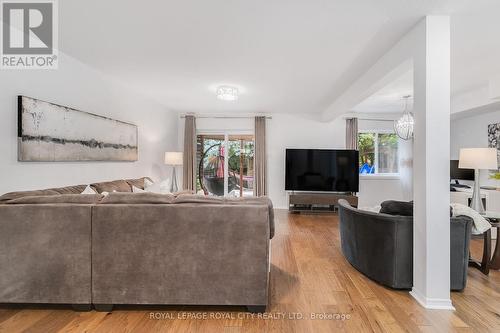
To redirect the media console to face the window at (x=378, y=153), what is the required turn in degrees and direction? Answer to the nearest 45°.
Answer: approximately 135° to its left

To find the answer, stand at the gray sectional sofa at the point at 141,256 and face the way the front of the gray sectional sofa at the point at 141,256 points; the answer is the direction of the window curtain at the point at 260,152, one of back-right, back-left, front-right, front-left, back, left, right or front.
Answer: front-right

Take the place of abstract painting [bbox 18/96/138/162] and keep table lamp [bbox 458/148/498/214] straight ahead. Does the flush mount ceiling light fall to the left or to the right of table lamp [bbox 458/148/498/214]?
left

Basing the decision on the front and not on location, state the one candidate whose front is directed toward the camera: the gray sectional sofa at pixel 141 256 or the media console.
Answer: the media console

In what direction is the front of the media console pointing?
toward the camera

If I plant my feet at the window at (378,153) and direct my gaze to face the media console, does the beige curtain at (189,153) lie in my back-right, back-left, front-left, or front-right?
front-right

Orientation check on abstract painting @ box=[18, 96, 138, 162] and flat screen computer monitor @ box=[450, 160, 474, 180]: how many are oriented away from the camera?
0

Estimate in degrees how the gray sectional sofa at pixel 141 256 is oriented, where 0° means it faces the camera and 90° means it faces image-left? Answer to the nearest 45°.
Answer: approximately 180°

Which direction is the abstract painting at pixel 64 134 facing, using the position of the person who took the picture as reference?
facing the viewer and to the right of the viewer

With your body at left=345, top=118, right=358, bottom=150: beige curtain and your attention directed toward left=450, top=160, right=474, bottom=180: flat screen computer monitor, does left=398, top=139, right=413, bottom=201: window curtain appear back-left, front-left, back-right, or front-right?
front-left

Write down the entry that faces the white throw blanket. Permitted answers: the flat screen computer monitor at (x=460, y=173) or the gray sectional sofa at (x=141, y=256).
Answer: the flat screen computer monitor

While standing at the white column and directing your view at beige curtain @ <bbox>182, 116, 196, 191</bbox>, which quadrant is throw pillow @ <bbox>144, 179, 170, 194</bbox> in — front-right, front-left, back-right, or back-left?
front-left

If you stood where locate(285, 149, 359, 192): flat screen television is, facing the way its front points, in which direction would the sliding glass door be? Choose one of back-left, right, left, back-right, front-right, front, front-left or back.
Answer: right

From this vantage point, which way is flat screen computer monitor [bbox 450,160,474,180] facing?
toward the camera

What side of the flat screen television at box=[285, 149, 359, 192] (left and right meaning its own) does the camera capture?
front

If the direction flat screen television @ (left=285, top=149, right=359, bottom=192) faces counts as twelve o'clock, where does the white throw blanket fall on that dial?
The white throw blanket is roughly at 11 o'clock from the flat screen television.

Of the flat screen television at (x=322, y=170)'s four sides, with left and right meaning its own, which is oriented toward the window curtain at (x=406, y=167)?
left

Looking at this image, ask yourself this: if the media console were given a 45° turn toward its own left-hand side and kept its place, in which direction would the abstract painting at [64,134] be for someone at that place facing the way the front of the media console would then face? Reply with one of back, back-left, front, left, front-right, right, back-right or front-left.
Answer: right
